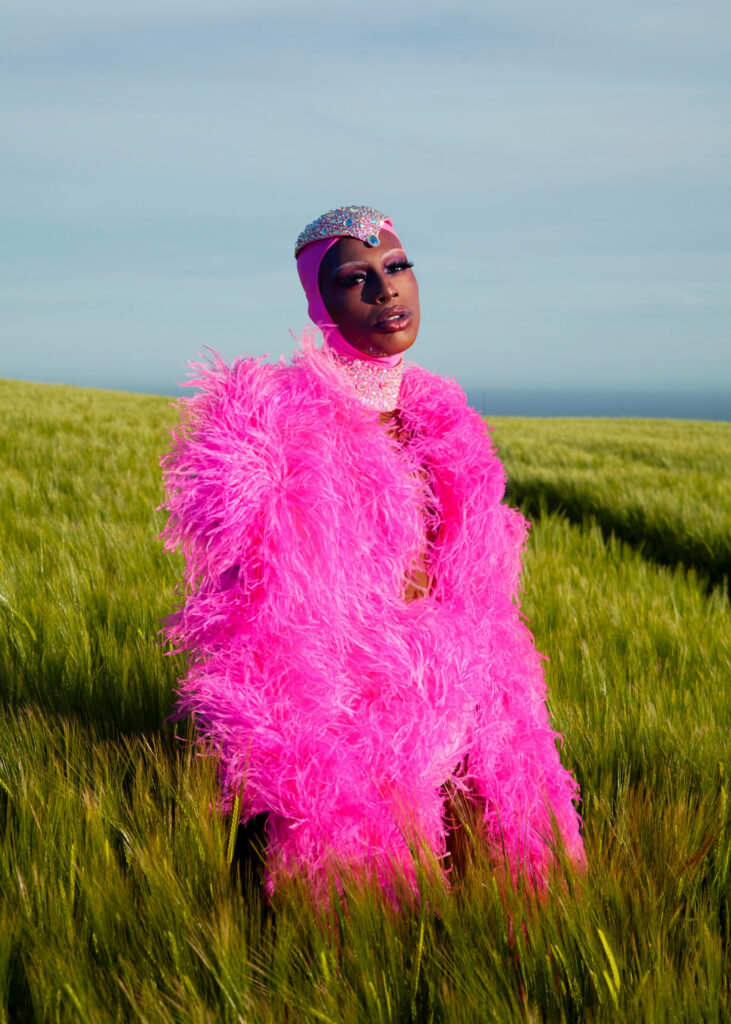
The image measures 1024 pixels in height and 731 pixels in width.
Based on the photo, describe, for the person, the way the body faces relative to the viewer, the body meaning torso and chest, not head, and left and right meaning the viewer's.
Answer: facing the viewer and to the right of the viewer
